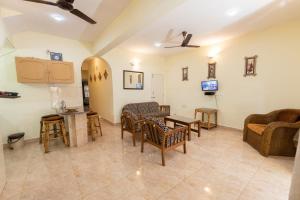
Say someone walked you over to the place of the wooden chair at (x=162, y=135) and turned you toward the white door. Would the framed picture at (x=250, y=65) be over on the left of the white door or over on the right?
right

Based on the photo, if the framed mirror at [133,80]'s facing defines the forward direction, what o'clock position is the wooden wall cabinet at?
The wooden wall cabinet is roughly at 3 o'clock from the framed mirror.

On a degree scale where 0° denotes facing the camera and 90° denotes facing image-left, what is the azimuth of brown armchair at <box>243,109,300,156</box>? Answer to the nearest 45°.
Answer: approximately 45°

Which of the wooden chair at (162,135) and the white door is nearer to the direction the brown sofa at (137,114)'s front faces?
the wooden chair

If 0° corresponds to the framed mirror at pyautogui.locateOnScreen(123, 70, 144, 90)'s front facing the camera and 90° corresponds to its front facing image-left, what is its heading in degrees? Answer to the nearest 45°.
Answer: approximately 315°

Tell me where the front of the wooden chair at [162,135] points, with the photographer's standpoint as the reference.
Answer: facing away from the viewer and to the right of the viewer

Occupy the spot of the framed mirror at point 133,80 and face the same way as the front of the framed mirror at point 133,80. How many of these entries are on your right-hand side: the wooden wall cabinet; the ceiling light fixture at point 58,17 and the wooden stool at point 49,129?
3

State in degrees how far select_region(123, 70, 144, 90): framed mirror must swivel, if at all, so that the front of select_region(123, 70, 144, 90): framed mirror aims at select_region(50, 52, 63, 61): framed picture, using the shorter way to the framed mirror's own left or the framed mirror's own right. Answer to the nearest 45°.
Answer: approximately 90° to the framed mirror's own right

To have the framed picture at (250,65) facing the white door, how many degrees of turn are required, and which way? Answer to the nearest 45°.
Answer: approximately 45° to its right

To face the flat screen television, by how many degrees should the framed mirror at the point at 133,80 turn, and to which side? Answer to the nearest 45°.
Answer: approximately 45° to its left

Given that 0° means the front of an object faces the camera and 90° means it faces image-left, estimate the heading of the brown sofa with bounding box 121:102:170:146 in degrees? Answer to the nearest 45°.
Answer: approximately 315°
